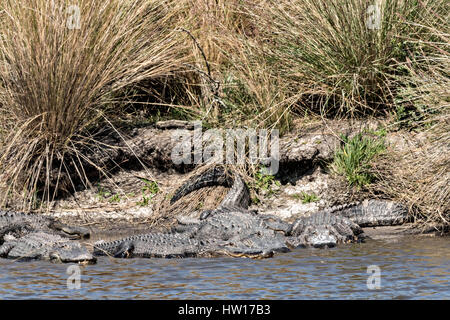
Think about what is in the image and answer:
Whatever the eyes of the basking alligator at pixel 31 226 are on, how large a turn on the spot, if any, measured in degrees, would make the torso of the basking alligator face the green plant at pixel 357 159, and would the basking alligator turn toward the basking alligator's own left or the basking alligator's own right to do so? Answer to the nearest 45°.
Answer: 0° — it already faces it

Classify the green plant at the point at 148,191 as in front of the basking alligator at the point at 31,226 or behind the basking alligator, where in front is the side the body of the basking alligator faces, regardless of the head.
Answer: in front

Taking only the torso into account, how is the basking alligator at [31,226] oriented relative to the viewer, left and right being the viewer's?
facing to the right of the viewer

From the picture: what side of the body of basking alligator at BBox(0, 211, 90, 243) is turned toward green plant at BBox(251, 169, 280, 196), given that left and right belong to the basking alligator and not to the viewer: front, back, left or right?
front

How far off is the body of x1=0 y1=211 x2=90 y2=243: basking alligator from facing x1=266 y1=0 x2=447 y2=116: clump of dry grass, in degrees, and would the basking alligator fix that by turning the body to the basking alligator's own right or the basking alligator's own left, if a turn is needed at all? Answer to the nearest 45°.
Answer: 0° — it already faces it

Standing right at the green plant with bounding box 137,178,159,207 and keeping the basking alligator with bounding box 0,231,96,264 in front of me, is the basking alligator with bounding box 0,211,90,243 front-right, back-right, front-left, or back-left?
front-right
